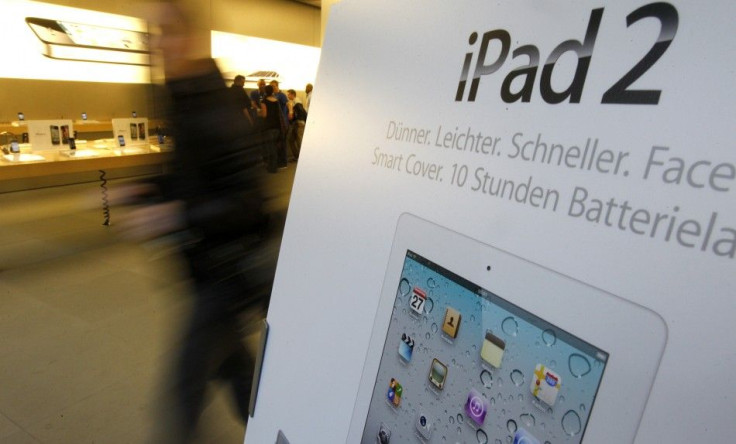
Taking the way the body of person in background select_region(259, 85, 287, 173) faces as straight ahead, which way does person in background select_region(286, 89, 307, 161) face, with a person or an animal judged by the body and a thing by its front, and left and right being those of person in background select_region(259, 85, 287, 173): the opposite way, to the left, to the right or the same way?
to the left

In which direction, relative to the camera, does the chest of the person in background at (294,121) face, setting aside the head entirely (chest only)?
to the viewer's left

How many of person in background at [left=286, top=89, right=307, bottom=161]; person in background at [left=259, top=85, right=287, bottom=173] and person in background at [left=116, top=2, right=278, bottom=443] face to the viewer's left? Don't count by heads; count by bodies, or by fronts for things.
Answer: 2

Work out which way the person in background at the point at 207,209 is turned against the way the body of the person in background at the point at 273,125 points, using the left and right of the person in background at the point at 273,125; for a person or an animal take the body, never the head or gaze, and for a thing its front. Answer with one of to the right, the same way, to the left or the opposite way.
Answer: to the left

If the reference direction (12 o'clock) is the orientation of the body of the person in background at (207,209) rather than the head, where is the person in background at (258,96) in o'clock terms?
the person in background at (258,96) is roughly at 3 o'clock from the person in background at (207,209).

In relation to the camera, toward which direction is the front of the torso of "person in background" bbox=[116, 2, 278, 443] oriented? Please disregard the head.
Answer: to the viewer's left

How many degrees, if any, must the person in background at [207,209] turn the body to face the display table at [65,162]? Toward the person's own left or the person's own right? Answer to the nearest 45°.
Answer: approximately 90° to the person's own right

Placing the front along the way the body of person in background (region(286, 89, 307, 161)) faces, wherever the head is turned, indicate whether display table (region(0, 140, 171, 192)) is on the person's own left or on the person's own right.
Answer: on the person's own left

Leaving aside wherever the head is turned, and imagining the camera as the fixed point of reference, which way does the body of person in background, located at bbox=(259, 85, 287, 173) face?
away from the camera

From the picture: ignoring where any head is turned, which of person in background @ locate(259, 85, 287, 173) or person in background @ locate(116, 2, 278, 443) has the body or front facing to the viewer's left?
person in background @ locate(116, 2, 278, 443)

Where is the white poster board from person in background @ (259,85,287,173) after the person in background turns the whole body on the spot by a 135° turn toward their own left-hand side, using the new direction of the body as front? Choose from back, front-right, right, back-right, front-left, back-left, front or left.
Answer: front-left

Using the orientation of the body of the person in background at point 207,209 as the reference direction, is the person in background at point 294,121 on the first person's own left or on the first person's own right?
on the first person's own right
